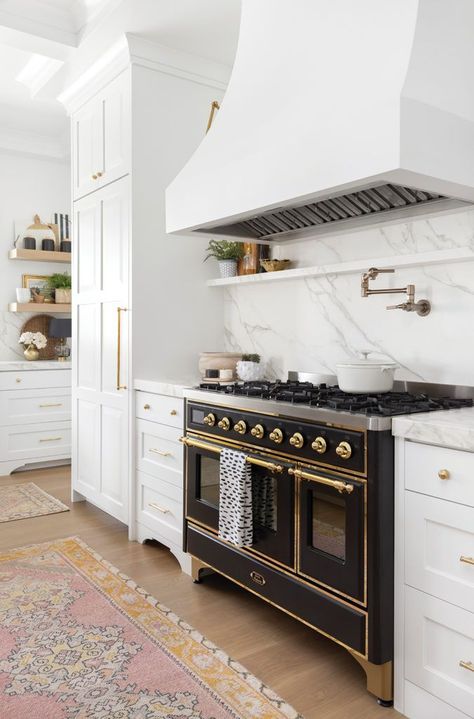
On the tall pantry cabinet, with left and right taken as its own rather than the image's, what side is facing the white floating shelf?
left

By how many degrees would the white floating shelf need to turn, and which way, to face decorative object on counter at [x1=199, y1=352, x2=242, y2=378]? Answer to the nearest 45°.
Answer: approximately 90° to its right

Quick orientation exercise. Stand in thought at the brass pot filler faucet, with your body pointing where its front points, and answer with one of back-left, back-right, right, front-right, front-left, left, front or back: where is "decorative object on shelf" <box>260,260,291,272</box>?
right

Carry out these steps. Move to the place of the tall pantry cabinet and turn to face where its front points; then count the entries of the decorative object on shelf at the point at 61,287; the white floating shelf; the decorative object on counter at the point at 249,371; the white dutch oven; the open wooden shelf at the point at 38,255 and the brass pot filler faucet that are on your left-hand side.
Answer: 4

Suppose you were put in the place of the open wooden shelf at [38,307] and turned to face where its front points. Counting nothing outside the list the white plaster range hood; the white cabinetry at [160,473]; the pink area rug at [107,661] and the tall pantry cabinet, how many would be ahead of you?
4

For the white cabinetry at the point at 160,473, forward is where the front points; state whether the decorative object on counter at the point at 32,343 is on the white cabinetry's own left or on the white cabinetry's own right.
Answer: on the white cabinetry's own right

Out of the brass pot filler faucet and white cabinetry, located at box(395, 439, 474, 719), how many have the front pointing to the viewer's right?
0

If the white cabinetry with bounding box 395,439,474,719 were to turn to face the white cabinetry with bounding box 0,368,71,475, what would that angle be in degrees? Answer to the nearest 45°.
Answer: approximately 90° to its right

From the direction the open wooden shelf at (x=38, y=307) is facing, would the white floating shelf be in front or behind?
in front

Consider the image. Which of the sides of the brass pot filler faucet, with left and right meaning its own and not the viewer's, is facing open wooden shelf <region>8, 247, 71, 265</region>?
right

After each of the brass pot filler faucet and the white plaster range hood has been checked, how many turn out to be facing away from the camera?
0
